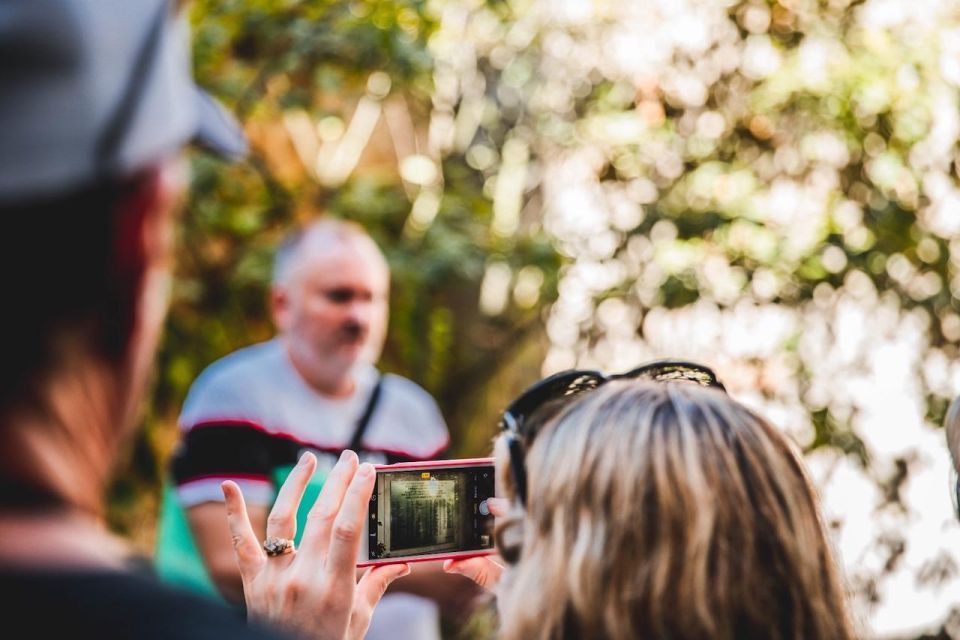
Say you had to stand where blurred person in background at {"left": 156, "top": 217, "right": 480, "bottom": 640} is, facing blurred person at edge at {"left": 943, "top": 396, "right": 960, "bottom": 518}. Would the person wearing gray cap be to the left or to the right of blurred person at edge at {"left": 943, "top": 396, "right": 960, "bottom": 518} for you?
right

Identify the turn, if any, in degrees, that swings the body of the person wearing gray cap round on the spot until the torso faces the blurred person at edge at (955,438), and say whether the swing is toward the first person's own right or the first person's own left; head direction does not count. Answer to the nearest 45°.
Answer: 0° — they already face them

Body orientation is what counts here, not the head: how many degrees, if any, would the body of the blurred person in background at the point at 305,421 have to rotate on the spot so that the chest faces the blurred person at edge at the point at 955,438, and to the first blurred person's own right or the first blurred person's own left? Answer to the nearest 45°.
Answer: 0° — they already face them

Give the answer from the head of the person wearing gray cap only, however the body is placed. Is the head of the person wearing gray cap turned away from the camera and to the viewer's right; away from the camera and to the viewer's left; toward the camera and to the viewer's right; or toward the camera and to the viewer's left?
away from the camera and to the viewer's right

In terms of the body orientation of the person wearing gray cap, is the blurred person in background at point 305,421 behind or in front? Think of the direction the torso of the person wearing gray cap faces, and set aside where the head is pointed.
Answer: in front

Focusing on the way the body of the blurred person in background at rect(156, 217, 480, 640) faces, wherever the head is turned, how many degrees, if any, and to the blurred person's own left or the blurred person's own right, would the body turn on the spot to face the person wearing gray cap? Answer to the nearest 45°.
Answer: approximately 45° to the blurred person's own right

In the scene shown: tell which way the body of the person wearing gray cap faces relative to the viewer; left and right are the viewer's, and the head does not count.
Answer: facing away from the viewer and to the right of the viewer
